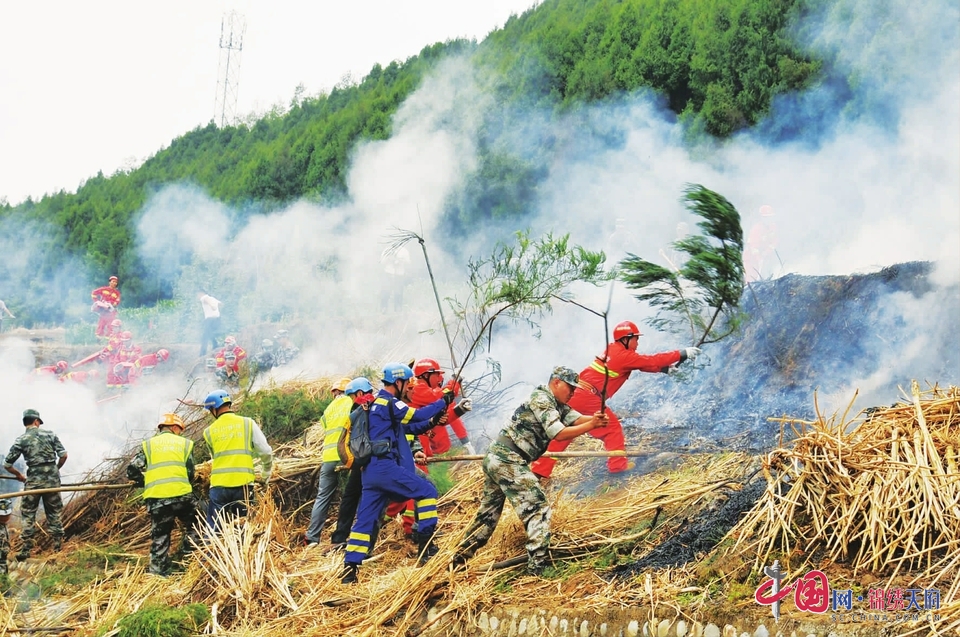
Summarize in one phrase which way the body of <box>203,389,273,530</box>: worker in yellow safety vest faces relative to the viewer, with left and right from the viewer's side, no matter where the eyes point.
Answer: facing away from the viewer

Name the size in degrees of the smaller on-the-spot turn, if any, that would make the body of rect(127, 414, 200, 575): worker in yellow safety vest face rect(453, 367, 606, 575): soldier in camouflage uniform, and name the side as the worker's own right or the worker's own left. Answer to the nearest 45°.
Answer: approximately 135° to the worker's own right

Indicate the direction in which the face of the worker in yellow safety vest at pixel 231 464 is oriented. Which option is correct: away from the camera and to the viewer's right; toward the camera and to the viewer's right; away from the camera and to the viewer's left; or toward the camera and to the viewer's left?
away from the camera and to the viewer's left

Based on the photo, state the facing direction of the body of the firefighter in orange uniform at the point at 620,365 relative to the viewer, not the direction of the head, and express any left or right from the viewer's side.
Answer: facing to the right of the viewer

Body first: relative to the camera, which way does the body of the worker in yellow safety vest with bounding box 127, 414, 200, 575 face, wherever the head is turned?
away from the camera

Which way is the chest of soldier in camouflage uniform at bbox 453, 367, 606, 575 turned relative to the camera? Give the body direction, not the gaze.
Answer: to the viewer's right

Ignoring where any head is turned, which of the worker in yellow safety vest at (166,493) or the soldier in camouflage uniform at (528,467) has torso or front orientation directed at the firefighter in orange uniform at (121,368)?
the worker in yellow safety vest

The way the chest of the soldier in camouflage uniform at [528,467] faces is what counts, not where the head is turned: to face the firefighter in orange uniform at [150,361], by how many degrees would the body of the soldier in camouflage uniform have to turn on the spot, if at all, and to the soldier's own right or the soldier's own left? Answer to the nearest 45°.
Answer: approximately 135° to the soldier's own left

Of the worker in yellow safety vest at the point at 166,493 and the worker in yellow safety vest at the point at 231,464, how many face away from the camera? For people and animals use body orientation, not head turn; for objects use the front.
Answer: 2

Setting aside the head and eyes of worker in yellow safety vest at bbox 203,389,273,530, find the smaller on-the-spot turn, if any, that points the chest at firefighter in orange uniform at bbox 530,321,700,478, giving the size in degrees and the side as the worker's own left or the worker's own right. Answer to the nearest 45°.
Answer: approximately 90° to the worker's own right

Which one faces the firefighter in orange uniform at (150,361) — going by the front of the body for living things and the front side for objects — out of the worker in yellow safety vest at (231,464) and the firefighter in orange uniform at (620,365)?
the worker in yellow safety vest

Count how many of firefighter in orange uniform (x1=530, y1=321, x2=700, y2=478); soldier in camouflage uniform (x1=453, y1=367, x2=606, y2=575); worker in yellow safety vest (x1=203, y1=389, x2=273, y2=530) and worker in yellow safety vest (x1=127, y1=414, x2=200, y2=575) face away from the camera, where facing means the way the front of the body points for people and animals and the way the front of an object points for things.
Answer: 2

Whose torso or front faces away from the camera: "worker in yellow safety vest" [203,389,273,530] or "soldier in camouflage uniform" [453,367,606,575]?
the worker in yellow safety vest
